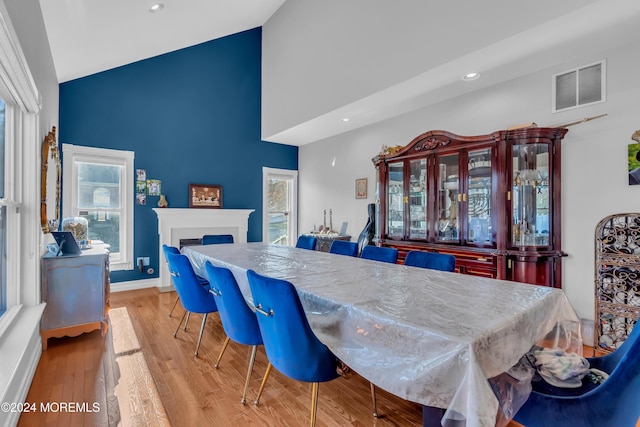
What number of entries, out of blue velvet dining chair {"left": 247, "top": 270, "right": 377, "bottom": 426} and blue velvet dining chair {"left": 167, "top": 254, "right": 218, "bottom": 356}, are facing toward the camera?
0

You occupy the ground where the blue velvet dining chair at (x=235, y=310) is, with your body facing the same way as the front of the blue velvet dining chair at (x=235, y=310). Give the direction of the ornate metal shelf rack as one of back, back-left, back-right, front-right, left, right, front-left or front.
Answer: front-right

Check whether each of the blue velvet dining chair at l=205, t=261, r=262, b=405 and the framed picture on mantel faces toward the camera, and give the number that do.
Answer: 1

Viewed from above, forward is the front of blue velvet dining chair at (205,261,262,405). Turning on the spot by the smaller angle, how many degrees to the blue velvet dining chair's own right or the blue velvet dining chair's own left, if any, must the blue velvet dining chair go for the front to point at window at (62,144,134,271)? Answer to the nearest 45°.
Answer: approximately 90° to the blue velvet dining chair's own left

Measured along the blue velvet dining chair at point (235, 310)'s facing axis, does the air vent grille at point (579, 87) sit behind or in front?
in front

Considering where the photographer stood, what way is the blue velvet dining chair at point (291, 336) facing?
facing away from the viewer and to the right of the viewer

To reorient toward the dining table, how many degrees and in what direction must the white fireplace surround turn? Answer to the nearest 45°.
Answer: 0° — it already faces it

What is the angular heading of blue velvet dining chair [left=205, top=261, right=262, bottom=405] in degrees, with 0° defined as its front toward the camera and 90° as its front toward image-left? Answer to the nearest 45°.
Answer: approximately 225°

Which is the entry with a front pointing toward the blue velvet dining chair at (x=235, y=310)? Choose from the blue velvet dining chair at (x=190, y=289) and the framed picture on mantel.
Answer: the framed picture on mantel

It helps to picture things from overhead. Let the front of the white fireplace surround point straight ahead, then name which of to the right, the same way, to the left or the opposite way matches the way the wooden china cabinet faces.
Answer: to the right

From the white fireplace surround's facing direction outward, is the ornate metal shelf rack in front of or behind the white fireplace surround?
in front

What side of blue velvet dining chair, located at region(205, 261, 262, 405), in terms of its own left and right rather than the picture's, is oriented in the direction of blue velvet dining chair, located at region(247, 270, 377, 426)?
right

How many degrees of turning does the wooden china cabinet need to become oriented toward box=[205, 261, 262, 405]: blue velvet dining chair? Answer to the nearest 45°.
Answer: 0° — it already faces it

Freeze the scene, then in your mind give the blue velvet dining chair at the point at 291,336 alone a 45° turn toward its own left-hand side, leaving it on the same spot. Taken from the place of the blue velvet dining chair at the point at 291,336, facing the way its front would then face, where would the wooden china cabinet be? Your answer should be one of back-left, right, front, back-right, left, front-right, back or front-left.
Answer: front-right

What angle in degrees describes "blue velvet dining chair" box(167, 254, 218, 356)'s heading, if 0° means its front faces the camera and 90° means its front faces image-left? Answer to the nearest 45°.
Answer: approximately 225°

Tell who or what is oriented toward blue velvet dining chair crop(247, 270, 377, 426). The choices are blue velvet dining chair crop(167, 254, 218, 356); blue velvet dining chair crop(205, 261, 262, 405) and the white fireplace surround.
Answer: the white fireplace surround

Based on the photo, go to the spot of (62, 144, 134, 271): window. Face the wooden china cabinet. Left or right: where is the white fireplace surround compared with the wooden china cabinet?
left
